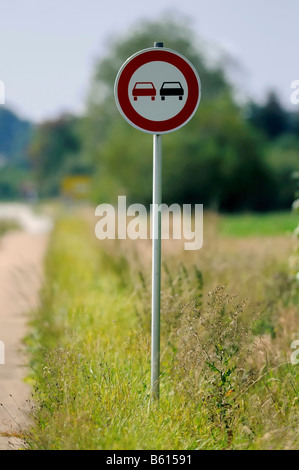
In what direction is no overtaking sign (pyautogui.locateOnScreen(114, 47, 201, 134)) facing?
toward the camera

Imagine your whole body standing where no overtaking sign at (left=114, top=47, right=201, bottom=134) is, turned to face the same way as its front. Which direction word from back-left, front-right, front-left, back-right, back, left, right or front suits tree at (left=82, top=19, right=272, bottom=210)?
back
